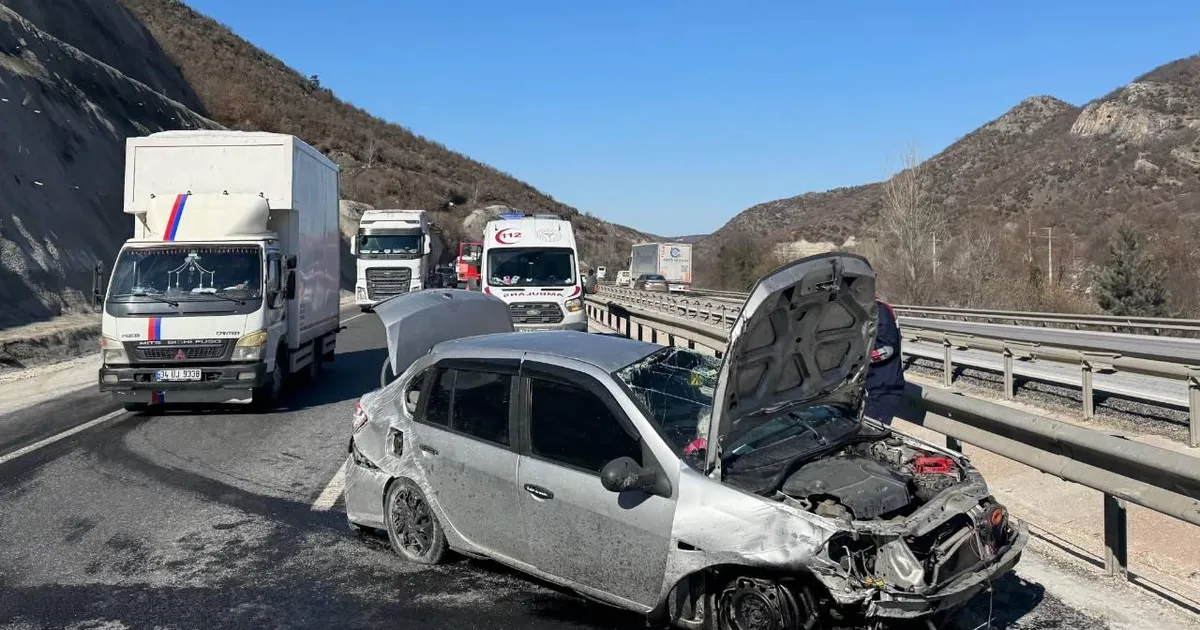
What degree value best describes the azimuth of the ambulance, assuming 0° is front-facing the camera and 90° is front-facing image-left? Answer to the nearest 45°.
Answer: approximately 0°

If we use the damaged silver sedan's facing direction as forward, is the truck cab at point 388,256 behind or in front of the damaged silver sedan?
behind

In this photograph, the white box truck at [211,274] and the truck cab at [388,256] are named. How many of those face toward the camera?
2

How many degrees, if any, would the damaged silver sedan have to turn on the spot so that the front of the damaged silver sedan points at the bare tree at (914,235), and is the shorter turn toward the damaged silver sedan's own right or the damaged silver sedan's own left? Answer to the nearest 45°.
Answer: approximately 135° to the damaged silver sedan's own left

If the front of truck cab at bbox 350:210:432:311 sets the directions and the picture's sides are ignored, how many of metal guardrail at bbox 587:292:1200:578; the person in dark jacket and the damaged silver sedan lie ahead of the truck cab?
3

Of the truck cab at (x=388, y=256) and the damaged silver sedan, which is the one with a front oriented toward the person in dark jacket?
the truck cab

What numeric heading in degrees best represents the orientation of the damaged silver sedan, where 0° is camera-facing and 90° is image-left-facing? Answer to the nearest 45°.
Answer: approximately 315°

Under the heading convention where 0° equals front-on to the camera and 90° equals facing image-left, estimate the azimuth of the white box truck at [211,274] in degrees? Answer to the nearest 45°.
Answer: approximately 0°

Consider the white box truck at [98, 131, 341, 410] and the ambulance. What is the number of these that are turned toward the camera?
2
